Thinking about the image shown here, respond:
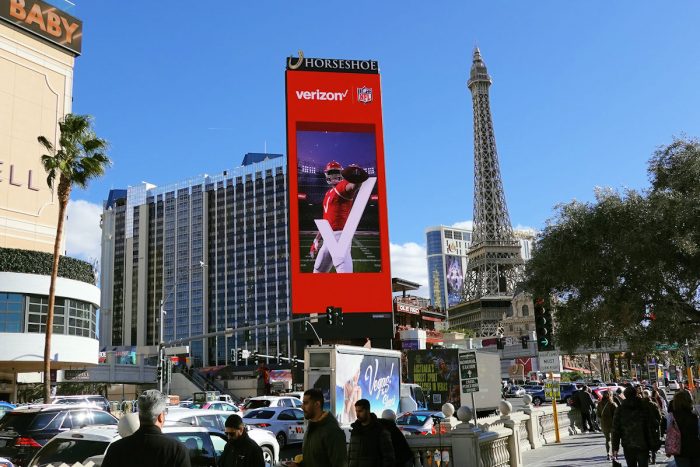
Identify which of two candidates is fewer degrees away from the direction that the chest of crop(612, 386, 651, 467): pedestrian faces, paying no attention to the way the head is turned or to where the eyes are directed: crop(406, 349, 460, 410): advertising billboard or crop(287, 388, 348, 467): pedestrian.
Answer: the advertising billboard

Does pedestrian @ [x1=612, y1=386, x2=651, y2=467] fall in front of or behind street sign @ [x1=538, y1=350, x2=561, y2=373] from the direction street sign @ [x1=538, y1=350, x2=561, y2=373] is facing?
in front

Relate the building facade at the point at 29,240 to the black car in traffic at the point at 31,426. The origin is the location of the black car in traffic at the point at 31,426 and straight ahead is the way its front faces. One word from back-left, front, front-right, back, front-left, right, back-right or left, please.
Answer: front-left

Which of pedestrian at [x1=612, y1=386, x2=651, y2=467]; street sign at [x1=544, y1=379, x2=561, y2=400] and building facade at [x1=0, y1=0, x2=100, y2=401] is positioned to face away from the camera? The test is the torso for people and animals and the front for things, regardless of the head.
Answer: the pedestrian

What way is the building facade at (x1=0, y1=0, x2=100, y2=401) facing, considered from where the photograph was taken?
facing the viewer and to the right of the viewer

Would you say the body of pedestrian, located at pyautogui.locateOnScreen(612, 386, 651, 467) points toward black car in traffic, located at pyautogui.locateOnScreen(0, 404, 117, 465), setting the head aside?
no

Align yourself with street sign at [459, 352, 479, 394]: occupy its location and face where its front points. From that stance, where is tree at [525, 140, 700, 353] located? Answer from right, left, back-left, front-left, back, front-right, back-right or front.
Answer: left

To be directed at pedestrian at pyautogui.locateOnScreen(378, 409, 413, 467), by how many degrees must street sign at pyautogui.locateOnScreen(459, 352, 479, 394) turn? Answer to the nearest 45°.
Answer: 0° — it already faces them

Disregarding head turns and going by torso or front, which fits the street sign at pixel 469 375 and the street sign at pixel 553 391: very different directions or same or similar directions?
same or similar directions

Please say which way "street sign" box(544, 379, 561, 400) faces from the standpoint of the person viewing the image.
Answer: facing the viewer

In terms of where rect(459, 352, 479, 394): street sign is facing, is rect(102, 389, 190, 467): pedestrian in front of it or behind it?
in front

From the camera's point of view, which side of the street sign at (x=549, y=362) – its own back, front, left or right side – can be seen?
front

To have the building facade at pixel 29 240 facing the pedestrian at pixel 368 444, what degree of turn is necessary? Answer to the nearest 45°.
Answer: approximately 45° to its right

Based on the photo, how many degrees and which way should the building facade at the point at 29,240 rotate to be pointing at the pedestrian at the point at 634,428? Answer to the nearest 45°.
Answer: approximately 45° to its right

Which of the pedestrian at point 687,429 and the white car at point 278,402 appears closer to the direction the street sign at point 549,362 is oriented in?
the pedestrian

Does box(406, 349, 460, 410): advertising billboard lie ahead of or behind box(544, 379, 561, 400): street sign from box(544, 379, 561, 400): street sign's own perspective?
behind

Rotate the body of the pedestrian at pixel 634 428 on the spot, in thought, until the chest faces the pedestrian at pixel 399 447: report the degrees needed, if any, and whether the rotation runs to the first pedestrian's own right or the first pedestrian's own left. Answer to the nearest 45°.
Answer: approximately 135° to the first pedestrian's own left
